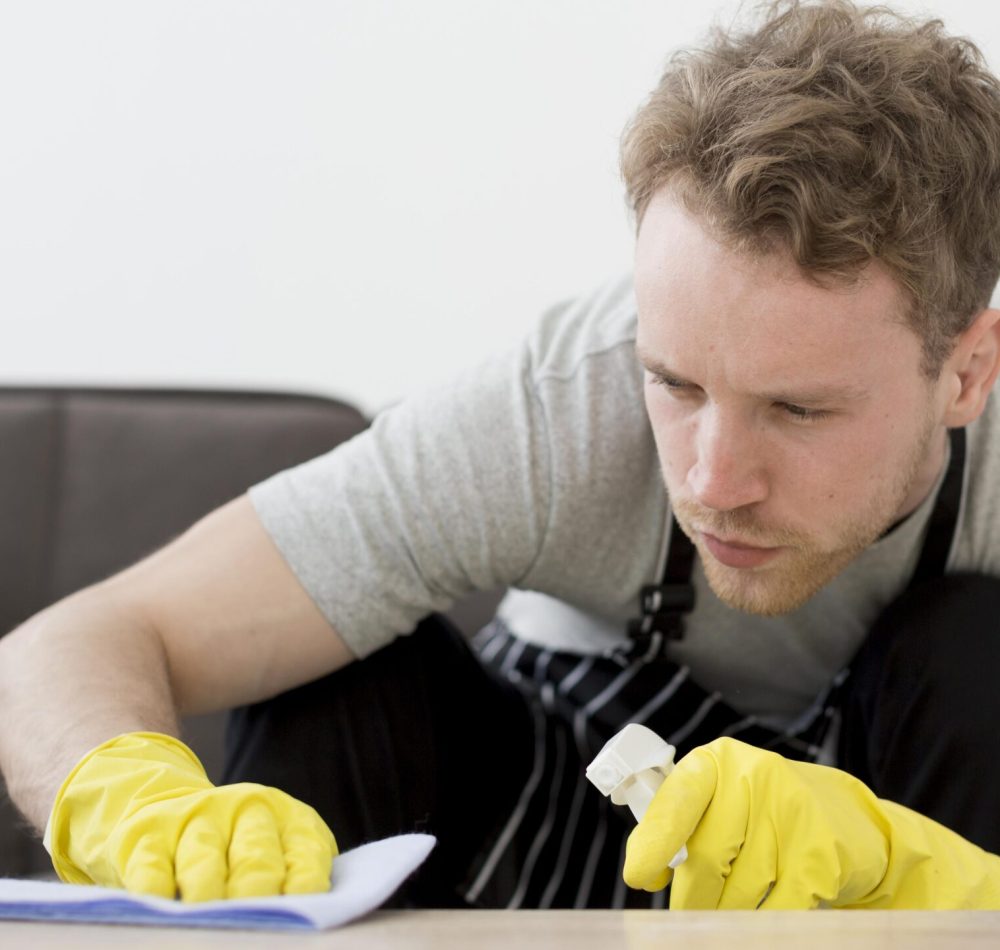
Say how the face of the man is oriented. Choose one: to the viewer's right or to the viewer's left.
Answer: to the viewer's left

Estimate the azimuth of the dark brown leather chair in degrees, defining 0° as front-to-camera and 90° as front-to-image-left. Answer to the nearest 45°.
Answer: approximately 0°

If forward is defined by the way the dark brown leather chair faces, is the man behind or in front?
in front
